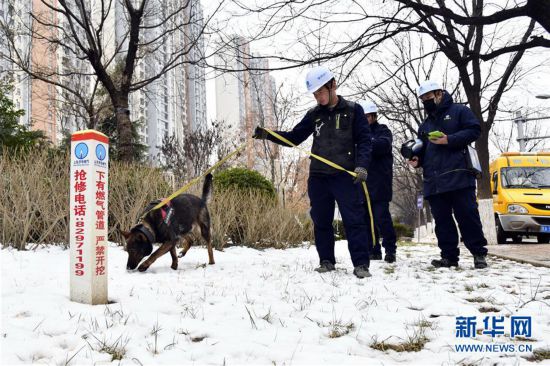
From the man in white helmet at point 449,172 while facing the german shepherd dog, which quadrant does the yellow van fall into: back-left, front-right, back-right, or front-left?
back-right

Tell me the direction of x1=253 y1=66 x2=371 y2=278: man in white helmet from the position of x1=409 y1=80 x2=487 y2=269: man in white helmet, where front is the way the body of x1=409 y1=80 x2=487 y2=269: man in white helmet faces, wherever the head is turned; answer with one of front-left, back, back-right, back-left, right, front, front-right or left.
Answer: front

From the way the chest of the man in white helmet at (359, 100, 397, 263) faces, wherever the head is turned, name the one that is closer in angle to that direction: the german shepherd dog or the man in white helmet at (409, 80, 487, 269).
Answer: the german shepherd dog

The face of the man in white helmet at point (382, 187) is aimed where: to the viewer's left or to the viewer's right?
to the viewer's left

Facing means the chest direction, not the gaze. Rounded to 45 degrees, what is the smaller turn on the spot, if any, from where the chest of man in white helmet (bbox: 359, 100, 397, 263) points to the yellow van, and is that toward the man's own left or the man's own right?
approximately 180°

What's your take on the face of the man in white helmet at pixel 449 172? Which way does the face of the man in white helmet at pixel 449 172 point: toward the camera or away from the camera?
toward the camera

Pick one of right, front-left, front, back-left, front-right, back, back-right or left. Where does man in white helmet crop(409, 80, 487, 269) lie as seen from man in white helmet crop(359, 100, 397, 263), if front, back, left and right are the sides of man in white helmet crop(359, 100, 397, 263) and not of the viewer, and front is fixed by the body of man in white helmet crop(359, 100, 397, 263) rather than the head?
left

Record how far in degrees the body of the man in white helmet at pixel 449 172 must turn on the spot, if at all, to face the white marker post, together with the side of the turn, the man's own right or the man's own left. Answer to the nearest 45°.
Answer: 0° — they already face it

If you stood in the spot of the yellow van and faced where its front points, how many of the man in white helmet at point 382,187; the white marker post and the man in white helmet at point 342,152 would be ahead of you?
3

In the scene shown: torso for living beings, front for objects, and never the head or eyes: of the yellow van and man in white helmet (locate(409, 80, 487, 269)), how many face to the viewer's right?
0

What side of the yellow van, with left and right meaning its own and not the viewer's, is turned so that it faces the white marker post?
front

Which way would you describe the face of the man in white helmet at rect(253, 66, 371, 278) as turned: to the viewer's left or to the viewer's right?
to the viewer's left

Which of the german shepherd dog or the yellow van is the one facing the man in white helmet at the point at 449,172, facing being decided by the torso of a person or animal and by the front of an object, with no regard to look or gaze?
the yellow van

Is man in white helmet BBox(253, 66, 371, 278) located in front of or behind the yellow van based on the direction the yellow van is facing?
in front

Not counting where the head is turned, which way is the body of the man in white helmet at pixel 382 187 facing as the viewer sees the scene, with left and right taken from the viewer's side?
facing the viewer and to the left of the viewer

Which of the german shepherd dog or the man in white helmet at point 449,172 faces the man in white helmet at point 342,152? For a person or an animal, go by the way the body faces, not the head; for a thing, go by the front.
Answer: the man in white helmet at point 449,172

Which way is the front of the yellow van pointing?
toward the camera

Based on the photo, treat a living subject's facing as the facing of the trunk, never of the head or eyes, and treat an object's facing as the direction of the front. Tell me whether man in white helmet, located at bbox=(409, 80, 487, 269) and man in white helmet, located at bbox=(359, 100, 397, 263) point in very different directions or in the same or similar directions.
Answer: same or similar directions
